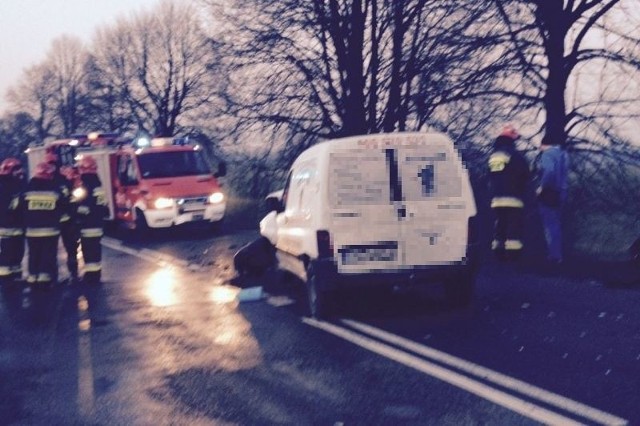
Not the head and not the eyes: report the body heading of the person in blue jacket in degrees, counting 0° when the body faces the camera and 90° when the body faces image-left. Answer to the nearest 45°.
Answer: approximately 90°

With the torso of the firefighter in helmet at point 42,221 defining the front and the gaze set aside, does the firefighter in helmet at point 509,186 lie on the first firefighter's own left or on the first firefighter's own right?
on the first firefighter's own right

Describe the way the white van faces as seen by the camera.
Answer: facing away from the viewer and to the left of the viewer

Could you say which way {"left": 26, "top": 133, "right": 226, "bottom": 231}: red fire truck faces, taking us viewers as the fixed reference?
facing the viewer and to the right of the viewer

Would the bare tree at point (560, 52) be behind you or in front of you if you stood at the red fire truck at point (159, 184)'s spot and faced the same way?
in front

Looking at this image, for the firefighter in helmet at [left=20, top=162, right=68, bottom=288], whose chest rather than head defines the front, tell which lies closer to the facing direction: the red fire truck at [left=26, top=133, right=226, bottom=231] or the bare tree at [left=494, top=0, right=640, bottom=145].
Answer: the red fire truck

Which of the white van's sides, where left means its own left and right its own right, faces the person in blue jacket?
right

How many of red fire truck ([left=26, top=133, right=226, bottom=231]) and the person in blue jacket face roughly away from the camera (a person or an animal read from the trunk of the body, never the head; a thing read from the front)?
0

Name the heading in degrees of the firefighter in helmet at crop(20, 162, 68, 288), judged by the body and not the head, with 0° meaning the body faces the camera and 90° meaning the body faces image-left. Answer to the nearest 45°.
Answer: approximately 180°
